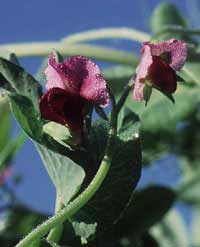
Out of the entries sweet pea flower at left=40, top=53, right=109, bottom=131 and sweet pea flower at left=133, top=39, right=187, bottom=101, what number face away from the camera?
0

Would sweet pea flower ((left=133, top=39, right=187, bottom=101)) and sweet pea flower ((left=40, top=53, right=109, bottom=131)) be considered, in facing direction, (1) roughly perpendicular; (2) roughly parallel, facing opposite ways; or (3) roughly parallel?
roughly perpendicular

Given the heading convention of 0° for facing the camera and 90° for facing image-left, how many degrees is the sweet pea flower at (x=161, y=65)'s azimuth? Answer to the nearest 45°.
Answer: approximately 315°

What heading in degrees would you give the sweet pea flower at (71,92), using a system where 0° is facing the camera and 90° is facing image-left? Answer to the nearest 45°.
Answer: approximately 45°
